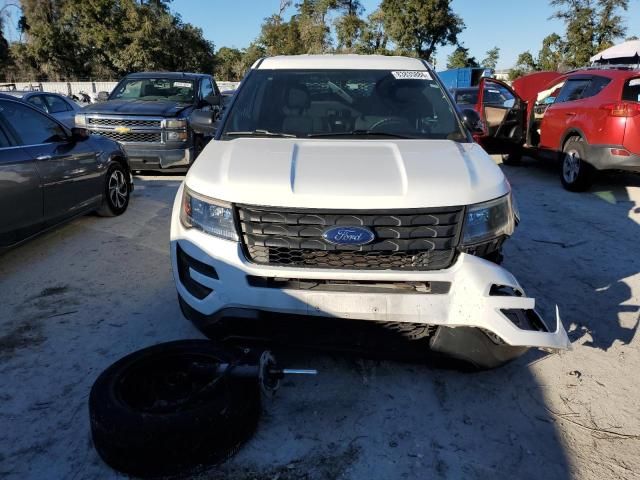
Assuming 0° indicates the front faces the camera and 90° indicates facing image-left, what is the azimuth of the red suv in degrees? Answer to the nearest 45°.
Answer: approximately 135°

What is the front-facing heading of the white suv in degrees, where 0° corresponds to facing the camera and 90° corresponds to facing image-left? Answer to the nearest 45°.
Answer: approximately 0°

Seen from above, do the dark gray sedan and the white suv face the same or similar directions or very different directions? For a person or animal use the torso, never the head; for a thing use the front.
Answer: very different directions

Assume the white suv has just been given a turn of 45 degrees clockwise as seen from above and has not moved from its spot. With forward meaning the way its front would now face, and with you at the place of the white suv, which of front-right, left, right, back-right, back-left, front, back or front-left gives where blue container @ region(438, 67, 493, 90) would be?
back-right

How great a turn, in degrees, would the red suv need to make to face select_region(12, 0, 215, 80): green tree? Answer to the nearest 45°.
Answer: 0° — it already faces it

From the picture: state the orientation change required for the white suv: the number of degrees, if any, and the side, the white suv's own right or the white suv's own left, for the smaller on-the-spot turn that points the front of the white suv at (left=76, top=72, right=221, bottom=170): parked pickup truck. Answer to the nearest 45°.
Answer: approximately 135° to the white suv's own right

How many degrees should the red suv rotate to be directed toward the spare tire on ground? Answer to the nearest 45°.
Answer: approximately 135° to its left

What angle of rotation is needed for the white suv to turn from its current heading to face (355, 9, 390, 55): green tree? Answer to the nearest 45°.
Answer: approximately 180°
